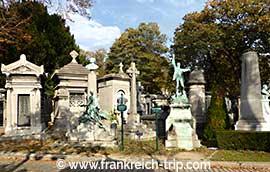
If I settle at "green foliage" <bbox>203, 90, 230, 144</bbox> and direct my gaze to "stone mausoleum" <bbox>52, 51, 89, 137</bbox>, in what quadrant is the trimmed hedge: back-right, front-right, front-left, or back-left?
back-left

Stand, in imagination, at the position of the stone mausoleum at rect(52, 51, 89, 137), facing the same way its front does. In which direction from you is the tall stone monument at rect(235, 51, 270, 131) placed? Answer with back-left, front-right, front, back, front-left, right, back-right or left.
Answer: front-left

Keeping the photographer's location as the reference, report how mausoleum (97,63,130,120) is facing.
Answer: facing the viewer and to the right of the viewer

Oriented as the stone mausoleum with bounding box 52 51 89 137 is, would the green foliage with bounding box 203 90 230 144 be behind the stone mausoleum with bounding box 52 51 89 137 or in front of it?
in front

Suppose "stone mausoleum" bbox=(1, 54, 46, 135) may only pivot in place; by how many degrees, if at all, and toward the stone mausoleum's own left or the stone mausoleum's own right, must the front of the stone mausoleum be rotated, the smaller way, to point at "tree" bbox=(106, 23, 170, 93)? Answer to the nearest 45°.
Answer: approximately 135° to the stone mausoleum's own left

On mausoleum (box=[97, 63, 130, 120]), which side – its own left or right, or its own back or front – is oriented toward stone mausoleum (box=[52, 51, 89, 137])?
right

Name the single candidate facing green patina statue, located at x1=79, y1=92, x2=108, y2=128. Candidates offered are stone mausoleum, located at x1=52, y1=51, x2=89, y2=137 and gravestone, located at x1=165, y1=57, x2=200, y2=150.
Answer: stone mausoleum, located at x1=52, y1=51, x2=89, y2=137

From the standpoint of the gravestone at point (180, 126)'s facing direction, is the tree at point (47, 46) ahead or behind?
behind

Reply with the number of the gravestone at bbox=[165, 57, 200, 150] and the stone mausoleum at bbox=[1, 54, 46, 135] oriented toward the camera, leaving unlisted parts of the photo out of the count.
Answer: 2

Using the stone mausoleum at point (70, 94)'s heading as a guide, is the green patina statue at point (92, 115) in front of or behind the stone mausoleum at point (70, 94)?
in front

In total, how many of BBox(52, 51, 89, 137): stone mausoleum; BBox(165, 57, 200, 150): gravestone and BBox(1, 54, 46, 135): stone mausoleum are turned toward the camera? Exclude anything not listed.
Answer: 3

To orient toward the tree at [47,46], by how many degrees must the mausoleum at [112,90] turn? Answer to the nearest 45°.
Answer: approximately 180°

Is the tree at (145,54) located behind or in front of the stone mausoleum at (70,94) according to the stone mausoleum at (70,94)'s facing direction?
behind
